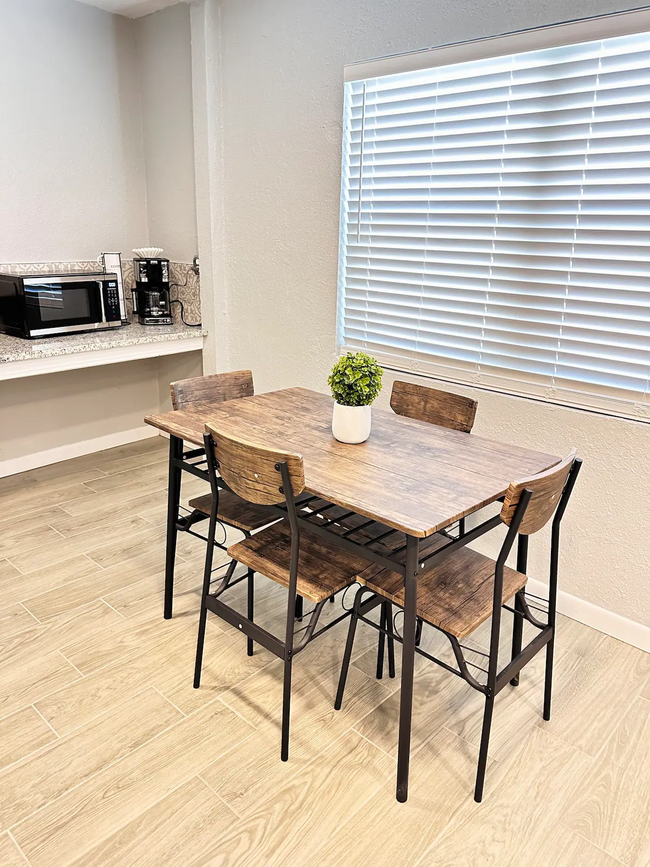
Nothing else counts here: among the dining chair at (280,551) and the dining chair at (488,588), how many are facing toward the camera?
0

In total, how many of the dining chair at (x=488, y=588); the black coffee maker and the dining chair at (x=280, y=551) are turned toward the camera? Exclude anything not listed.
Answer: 1

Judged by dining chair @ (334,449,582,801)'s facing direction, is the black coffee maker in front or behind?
in front

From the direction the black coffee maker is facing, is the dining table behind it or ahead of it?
ahead

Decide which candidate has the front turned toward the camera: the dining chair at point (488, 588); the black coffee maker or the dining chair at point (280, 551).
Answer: the black coffee maker

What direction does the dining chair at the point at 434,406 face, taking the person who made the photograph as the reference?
facing the viewer and to the left of the viewer

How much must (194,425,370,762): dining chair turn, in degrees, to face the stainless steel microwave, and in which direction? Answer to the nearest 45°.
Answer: approximately 90° to its left

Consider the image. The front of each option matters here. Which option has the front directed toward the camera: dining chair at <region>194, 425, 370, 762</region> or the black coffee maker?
the black coffee maker

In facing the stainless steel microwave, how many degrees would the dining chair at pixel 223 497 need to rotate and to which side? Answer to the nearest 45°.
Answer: approximately 180°

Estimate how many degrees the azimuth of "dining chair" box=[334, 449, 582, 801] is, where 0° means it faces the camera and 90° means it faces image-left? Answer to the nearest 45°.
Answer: approximately 135°

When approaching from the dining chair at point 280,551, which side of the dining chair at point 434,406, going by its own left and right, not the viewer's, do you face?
front

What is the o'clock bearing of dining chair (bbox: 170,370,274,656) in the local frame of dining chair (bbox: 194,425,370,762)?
dining chair (bbox: 170,370,274,656) is roughly at 10 o'clock from dining chair (bbox: 194,425,370,762).

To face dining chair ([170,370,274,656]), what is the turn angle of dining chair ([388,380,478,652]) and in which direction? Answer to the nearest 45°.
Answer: approximately 45° to its right

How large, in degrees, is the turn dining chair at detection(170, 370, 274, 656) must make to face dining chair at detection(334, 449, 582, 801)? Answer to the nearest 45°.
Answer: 0° — it already faces it

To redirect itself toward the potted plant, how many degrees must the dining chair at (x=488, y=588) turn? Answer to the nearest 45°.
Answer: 0° — it already faces it

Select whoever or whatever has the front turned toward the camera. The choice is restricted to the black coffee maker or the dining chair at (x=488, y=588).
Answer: the black coffee maker

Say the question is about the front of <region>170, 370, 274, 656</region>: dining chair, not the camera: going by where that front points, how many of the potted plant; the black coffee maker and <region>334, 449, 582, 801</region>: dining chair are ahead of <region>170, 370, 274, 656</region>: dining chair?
2

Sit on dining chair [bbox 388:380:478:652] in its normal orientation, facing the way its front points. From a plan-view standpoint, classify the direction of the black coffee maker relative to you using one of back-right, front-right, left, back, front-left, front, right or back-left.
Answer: right

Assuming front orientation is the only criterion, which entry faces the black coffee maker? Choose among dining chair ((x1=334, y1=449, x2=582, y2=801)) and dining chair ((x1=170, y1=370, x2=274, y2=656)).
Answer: dining chair ((x1=334, y1=449, x2=582, y2=801))

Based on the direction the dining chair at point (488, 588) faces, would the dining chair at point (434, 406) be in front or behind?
in front

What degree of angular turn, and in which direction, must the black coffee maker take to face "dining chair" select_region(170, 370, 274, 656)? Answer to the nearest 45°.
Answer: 0° — it already faces it
